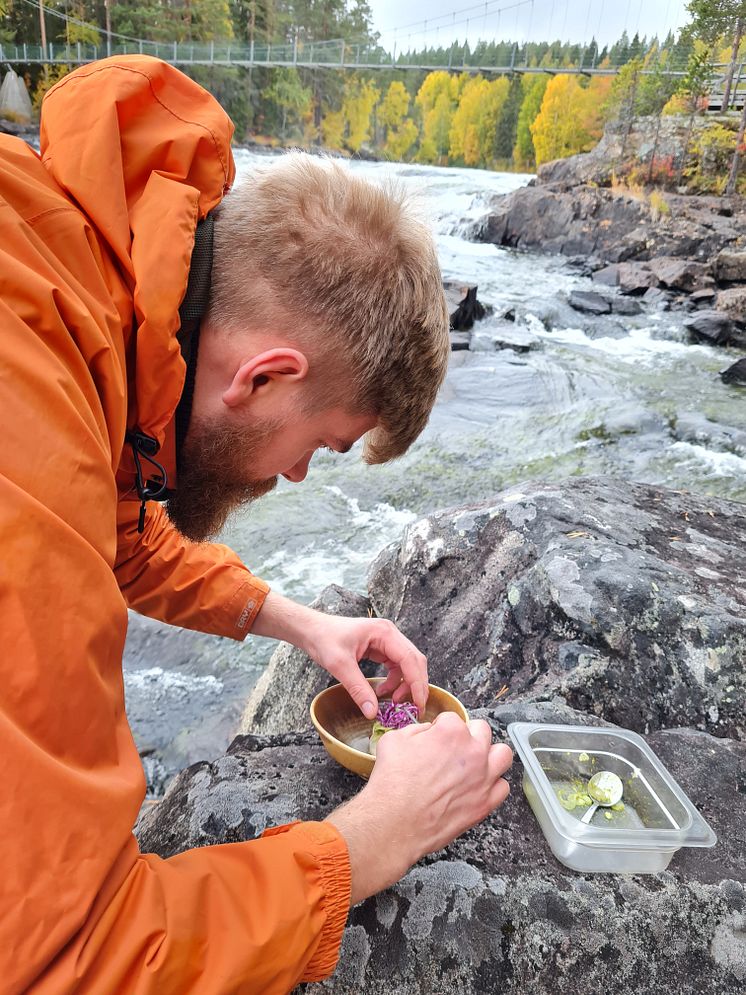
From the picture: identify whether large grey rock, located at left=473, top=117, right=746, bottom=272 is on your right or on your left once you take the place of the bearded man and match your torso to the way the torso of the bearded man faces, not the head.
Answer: on your left

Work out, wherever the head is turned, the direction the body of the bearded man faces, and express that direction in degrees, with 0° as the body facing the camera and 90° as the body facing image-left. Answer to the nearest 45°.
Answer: approximately 270°

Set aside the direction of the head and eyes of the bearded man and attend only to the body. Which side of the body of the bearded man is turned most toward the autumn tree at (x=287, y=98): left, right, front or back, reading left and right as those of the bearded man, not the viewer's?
left

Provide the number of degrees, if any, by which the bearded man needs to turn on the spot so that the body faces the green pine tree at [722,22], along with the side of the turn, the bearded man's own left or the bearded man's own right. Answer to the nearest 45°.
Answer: approximately 45° to the bearded man's own left

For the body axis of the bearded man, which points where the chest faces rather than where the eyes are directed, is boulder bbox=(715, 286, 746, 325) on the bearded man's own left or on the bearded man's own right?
on the bearded man's own left

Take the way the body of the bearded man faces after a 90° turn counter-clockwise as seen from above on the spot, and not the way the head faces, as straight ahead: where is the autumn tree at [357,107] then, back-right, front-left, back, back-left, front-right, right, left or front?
front

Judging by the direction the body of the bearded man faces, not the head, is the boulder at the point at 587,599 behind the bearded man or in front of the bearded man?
in front

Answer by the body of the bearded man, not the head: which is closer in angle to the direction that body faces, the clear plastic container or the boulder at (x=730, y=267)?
the clear plastic container

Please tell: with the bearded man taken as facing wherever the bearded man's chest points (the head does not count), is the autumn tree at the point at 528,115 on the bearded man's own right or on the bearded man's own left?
on the bearded man's own left

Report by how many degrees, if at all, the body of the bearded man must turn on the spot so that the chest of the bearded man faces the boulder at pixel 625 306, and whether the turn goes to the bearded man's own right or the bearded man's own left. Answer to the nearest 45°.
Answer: approximately 45° to the bearded man's own left

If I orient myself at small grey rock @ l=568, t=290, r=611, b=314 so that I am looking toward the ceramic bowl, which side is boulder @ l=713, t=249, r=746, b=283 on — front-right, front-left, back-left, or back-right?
back-left

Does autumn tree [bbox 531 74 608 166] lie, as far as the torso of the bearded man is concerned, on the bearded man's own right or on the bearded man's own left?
on the bearded man's own left

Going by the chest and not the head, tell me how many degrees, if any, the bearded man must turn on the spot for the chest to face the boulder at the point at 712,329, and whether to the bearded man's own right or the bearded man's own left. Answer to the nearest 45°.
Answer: approximately 45° to the bearded man's own left
